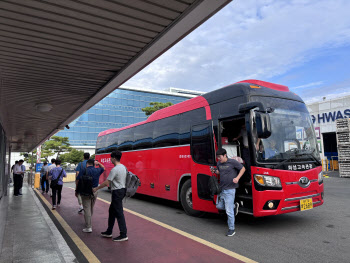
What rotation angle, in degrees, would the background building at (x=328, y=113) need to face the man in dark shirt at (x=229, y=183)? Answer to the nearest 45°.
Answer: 0° — it already faces them

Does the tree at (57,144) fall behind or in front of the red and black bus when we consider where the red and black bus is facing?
behind

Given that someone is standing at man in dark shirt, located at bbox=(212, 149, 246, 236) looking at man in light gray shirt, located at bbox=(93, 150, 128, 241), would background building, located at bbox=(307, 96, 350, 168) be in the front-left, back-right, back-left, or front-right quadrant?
back-right

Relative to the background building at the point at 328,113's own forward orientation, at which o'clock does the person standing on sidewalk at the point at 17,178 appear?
The person standing on sidewalk is roughly at 1 o'clock from the background building.

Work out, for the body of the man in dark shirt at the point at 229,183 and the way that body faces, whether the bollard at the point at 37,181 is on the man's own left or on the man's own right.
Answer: on the man's own right

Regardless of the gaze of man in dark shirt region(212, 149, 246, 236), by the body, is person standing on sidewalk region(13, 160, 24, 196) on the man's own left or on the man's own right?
on the man's own right

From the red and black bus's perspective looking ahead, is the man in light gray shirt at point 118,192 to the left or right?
on its right

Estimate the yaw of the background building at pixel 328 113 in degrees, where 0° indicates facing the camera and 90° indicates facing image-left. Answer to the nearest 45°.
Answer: approximately 0°

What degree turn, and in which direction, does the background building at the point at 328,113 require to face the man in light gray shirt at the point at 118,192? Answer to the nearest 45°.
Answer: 0° — it already faces them

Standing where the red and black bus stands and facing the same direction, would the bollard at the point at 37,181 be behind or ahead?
behind
